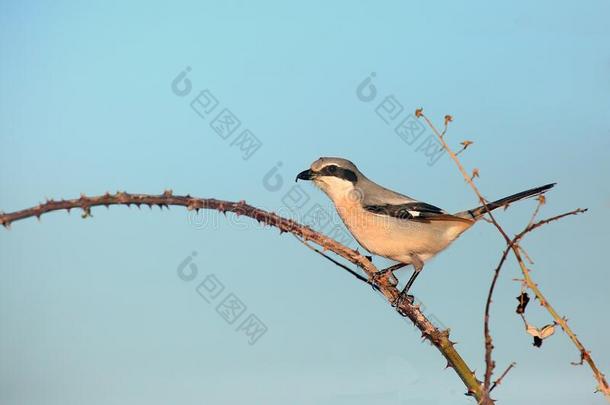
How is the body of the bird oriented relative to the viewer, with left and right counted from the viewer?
facing to the left of the viewer
